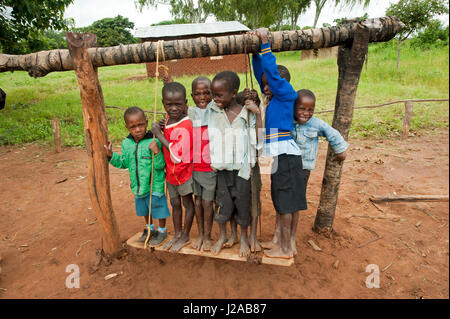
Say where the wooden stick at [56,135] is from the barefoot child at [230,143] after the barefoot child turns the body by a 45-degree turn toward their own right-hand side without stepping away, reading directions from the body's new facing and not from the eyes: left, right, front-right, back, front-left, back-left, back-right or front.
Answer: right

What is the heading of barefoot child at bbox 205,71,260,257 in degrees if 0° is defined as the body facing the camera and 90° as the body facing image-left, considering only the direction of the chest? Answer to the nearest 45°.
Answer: approximately 0°

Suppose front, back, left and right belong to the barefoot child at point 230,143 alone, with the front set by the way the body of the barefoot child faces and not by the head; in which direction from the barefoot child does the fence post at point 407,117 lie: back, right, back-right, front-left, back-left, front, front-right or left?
back-left

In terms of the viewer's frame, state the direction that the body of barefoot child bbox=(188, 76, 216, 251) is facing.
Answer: toward the camera

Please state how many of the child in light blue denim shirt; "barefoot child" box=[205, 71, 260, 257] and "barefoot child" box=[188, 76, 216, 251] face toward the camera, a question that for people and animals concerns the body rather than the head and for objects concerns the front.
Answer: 3

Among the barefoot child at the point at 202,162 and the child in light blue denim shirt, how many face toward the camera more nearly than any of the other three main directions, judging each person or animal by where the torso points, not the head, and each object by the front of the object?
2

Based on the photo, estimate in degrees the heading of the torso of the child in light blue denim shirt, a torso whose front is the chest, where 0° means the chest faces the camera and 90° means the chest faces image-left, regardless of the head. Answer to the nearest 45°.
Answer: approximately 0°

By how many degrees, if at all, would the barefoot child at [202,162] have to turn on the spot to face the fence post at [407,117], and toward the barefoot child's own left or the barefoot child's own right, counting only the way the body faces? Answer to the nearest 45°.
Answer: approximately 135° to the barefoot child's own left

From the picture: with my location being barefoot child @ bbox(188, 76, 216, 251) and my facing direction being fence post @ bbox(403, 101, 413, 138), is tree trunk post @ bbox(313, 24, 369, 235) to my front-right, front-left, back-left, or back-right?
front-right

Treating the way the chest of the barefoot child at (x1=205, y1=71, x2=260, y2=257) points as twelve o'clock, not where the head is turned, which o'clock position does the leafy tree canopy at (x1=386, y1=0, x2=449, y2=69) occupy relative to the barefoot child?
The leafy tree canopy is roughly at 7 o'clock from the barefoot child.

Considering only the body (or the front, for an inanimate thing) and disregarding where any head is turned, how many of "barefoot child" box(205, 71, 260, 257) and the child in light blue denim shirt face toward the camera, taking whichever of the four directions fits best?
2
